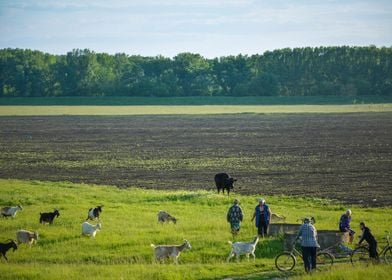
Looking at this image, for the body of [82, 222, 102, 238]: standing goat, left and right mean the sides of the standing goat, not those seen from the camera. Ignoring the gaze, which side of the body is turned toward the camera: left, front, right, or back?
right

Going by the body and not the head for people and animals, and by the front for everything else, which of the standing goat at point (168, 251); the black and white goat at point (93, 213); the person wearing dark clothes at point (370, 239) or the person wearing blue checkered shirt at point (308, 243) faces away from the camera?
the person wearing blue checkered shirt at point (308, 243)

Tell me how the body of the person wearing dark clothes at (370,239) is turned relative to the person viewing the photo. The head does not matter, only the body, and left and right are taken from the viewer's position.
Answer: facing to the left of the viewer

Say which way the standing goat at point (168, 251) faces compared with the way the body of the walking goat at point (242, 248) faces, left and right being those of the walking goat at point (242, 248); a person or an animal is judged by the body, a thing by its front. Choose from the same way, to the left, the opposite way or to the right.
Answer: the same way

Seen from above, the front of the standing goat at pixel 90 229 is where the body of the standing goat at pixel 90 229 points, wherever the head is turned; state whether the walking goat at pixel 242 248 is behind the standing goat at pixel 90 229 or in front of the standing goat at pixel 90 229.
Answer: in front

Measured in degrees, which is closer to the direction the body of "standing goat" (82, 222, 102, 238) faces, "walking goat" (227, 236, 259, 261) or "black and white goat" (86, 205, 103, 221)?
the walking goat

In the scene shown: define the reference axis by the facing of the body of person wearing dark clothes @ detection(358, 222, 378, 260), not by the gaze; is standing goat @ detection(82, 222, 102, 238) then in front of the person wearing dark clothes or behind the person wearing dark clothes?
in front

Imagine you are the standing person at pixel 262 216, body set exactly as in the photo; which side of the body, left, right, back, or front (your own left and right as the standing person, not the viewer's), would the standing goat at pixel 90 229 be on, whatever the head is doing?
right

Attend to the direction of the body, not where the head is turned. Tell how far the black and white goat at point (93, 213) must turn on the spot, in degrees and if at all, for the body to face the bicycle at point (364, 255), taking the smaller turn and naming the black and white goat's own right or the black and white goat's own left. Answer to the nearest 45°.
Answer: approximately 45° to the black and white goat's own right

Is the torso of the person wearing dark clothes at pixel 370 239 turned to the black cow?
no

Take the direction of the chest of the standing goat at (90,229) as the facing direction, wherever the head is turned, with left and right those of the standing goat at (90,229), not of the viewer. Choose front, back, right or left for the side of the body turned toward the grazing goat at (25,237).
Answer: back

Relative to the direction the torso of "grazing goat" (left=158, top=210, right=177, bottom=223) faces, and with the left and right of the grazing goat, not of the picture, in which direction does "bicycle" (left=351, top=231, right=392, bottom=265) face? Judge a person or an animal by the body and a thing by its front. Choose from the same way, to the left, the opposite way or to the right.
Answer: the same way

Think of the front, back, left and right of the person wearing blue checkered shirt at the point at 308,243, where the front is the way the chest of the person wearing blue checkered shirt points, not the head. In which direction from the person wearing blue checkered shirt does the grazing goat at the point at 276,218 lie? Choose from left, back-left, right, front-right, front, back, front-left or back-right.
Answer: front

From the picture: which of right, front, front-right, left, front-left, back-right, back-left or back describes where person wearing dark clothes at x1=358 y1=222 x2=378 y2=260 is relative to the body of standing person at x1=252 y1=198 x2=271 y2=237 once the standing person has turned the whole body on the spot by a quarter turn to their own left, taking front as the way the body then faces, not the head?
front-right

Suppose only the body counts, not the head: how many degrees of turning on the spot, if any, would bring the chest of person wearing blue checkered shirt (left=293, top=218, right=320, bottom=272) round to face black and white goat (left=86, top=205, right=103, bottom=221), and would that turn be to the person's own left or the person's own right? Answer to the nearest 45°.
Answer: approximately 45° to the person's own left
